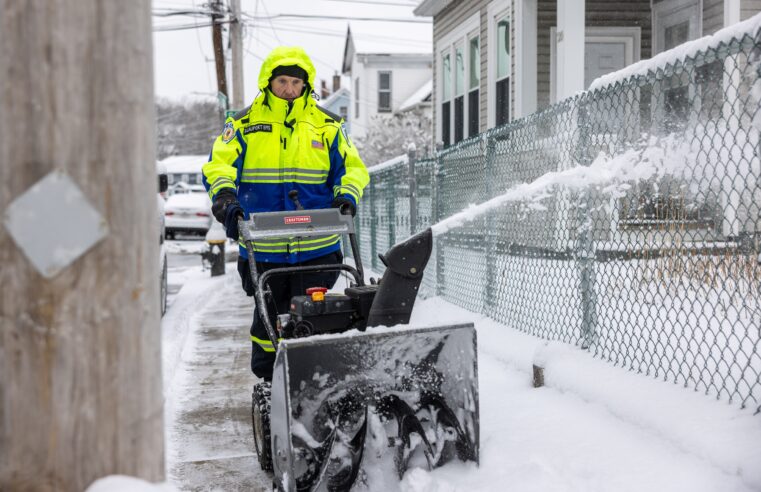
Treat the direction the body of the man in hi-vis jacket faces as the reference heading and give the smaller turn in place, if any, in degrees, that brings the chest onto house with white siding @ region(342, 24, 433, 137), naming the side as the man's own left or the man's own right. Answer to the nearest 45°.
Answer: approximately 180°

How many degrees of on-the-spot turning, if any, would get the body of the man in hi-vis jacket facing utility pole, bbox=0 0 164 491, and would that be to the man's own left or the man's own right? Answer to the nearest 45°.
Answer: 0° — they already face it
